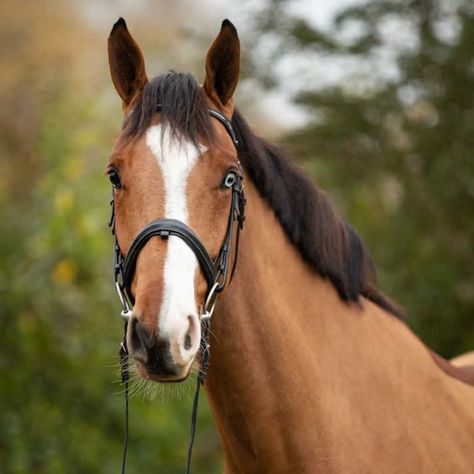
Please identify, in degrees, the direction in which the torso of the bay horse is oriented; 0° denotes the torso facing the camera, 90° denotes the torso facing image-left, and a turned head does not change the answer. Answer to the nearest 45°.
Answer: approximately 45°
